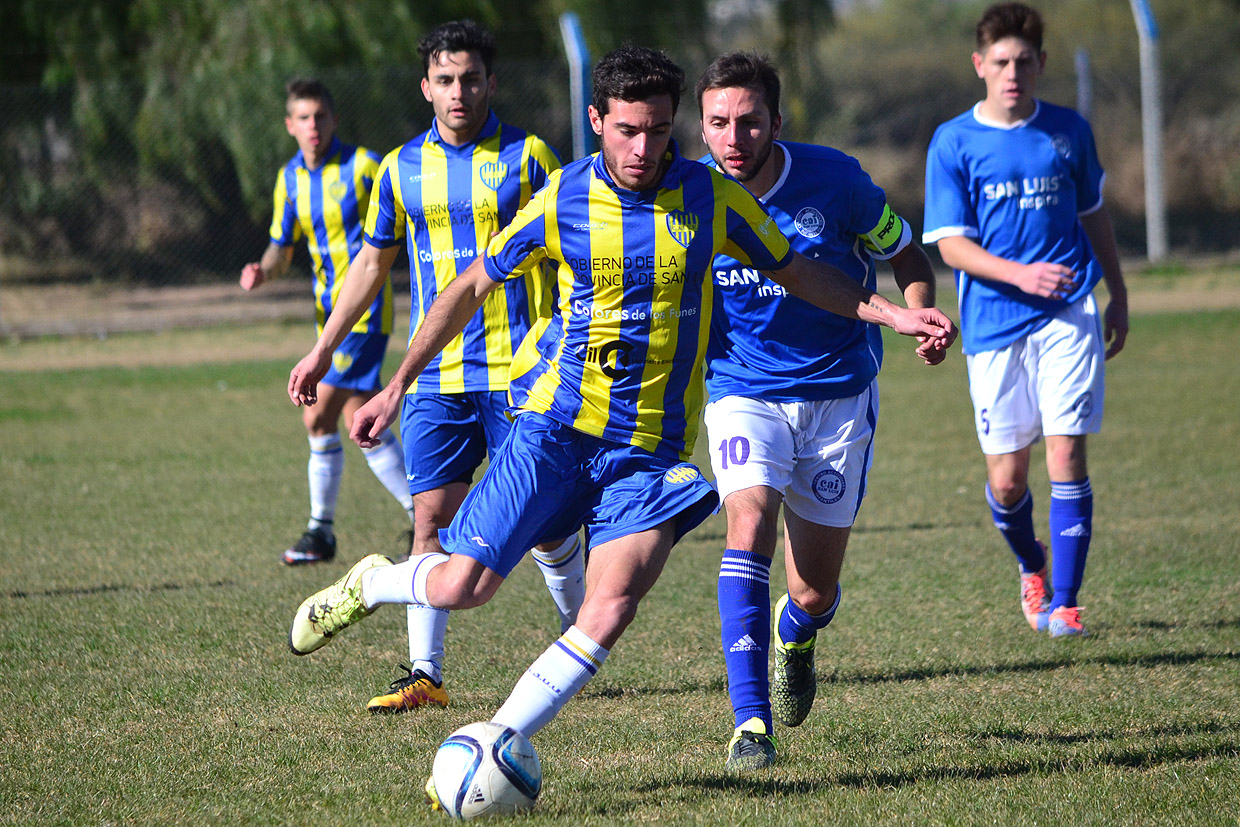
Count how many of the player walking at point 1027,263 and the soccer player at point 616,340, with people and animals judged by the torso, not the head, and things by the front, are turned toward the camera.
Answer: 2

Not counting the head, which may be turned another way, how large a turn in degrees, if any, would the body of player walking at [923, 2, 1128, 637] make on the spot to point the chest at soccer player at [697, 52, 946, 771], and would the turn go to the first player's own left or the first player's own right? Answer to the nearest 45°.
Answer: approximately 45° to the first player's own right

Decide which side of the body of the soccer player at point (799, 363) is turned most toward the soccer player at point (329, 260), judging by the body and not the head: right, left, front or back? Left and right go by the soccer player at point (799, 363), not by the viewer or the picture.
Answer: back

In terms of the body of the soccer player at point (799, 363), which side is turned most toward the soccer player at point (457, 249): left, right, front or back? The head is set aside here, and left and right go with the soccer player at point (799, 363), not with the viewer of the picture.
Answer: right

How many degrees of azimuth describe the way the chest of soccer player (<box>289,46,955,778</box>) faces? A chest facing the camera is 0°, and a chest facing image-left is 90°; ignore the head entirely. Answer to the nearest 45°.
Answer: approximately 0°

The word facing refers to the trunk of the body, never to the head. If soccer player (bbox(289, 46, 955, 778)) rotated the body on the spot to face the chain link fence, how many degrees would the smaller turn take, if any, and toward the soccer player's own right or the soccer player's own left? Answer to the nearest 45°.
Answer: approximately 180°

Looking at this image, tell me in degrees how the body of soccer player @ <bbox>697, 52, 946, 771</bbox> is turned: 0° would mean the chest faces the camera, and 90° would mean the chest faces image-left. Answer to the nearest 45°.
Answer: approximately 45°

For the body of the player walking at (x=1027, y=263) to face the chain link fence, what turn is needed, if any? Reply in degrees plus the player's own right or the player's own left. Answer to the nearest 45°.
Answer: approximately 135° to the player's own right

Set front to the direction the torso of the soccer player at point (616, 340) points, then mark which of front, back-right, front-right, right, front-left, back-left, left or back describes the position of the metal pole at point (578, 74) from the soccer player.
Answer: back

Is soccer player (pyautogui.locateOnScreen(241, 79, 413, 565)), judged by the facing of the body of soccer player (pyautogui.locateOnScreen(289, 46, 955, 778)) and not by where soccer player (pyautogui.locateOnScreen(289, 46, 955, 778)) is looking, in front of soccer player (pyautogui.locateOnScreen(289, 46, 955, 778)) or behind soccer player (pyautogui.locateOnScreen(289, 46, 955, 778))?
behind
